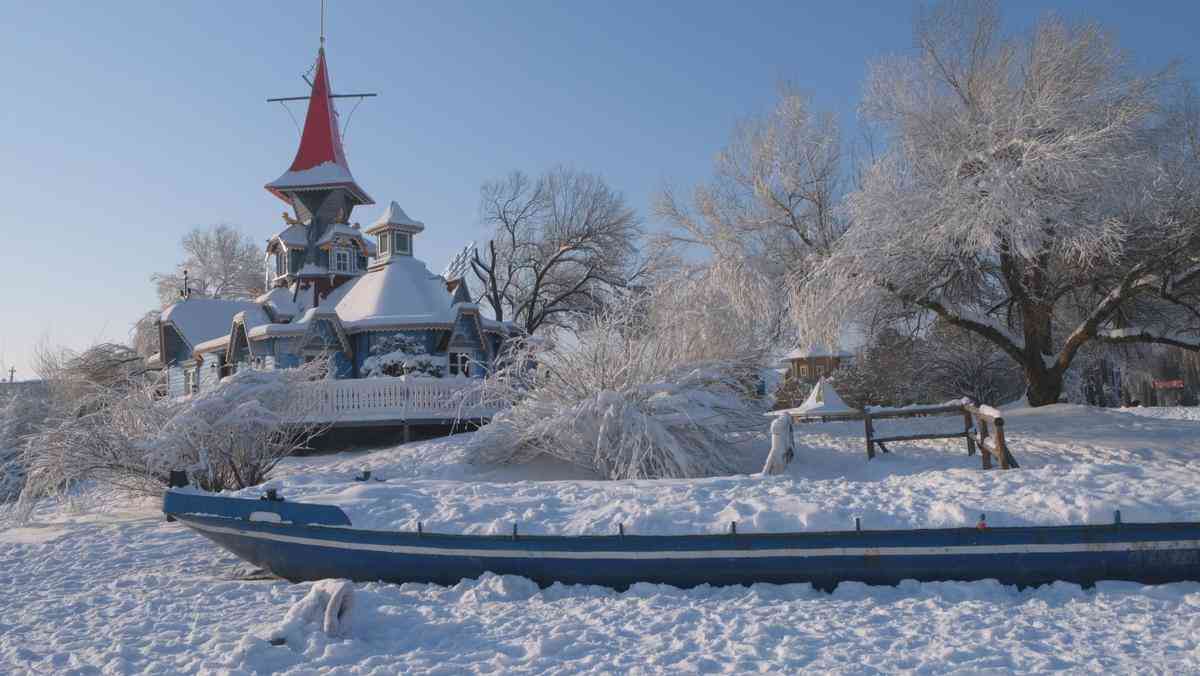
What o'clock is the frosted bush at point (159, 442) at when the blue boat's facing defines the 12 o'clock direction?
The frosted bush is roughly at 1 o'clock from the blue boat.

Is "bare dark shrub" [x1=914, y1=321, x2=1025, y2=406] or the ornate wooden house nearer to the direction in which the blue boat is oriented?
the ornate wooden house

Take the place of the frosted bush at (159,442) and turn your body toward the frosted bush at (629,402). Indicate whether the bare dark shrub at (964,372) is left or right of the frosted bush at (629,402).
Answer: left

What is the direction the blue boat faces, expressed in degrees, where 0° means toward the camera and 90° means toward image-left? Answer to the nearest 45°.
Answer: approximately 90°

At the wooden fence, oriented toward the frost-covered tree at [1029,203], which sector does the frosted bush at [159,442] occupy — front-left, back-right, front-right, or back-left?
back-left

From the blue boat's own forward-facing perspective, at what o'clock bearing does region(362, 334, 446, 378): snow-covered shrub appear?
The snow-covered shrub is roughly at 2 o'clock from the blue boat.

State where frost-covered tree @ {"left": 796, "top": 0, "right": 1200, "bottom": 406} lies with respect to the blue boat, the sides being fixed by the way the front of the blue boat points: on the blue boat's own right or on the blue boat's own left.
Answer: on the blue boat's own right

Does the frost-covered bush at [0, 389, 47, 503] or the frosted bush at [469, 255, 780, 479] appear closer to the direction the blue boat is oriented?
the frost-covered bush

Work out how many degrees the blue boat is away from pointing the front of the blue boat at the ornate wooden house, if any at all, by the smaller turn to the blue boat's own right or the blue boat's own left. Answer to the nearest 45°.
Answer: approximately 45° to the blue boat's own right

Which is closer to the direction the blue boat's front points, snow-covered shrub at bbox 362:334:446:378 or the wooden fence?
the snow-covered shrub

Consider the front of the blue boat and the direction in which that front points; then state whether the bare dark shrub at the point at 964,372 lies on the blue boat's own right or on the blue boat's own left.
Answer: on the blue boat's own right
